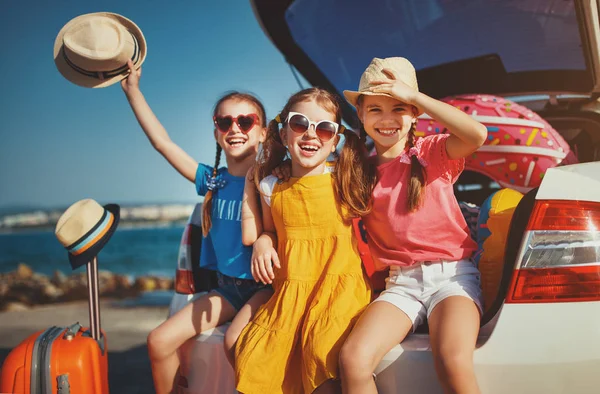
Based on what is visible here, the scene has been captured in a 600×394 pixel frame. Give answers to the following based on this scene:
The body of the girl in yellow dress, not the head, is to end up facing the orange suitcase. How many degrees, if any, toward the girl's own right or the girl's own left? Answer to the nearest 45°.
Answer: approximately 90° to the girl's own right

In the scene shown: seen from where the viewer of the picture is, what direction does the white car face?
facing away from the viewer and to the right of the viewer

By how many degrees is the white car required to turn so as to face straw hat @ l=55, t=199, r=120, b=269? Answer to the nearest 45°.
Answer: approximately 180°

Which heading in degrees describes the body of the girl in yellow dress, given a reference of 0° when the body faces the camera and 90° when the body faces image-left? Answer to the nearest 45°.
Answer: approximately 0°

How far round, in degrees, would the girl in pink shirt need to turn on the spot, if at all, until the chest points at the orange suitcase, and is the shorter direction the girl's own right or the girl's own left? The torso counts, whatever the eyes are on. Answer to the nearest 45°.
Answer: approximately 90° to the girl's own right

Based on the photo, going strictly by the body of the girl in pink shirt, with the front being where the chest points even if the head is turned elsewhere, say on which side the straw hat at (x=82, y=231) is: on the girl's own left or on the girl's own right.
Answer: on the girl's own right

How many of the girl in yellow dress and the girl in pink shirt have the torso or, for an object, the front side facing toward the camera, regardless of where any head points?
2
